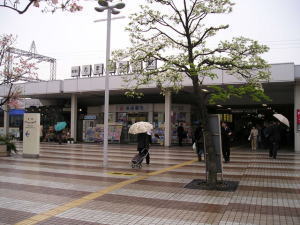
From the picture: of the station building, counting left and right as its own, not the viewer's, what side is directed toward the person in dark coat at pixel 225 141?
front

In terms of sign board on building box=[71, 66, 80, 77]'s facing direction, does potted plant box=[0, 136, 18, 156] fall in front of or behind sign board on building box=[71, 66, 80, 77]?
in front

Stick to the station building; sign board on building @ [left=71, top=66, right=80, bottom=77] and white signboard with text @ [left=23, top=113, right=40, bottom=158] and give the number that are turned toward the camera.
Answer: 3

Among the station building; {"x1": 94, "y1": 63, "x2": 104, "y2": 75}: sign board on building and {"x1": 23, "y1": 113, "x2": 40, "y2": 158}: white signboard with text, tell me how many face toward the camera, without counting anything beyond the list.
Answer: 3

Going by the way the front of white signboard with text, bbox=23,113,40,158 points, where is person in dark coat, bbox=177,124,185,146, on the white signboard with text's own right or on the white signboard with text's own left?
on the white signboard with text's own left

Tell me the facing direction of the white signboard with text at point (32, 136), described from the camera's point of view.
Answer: facing the viewer

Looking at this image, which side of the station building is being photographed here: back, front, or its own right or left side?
front

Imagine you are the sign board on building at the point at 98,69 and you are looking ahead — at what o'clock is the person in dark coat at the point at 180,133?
The person in dark coat is roughly at 9 o'clock from the sign board on building.

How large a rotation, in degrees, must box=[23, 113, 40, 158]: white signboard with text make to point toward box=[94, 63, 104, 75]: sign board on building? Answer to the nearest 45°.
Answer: approximately 135° to its left

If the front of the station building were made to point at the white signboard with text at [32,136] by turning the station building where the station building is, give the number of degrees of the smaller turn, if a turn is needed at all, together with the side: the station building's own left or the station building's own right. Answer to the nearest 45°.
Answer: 0° — it already faces it

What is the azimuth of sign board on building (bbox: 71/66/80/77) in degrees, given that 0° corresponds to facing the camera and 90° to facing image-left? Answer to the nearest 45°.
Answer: approximately 0°
